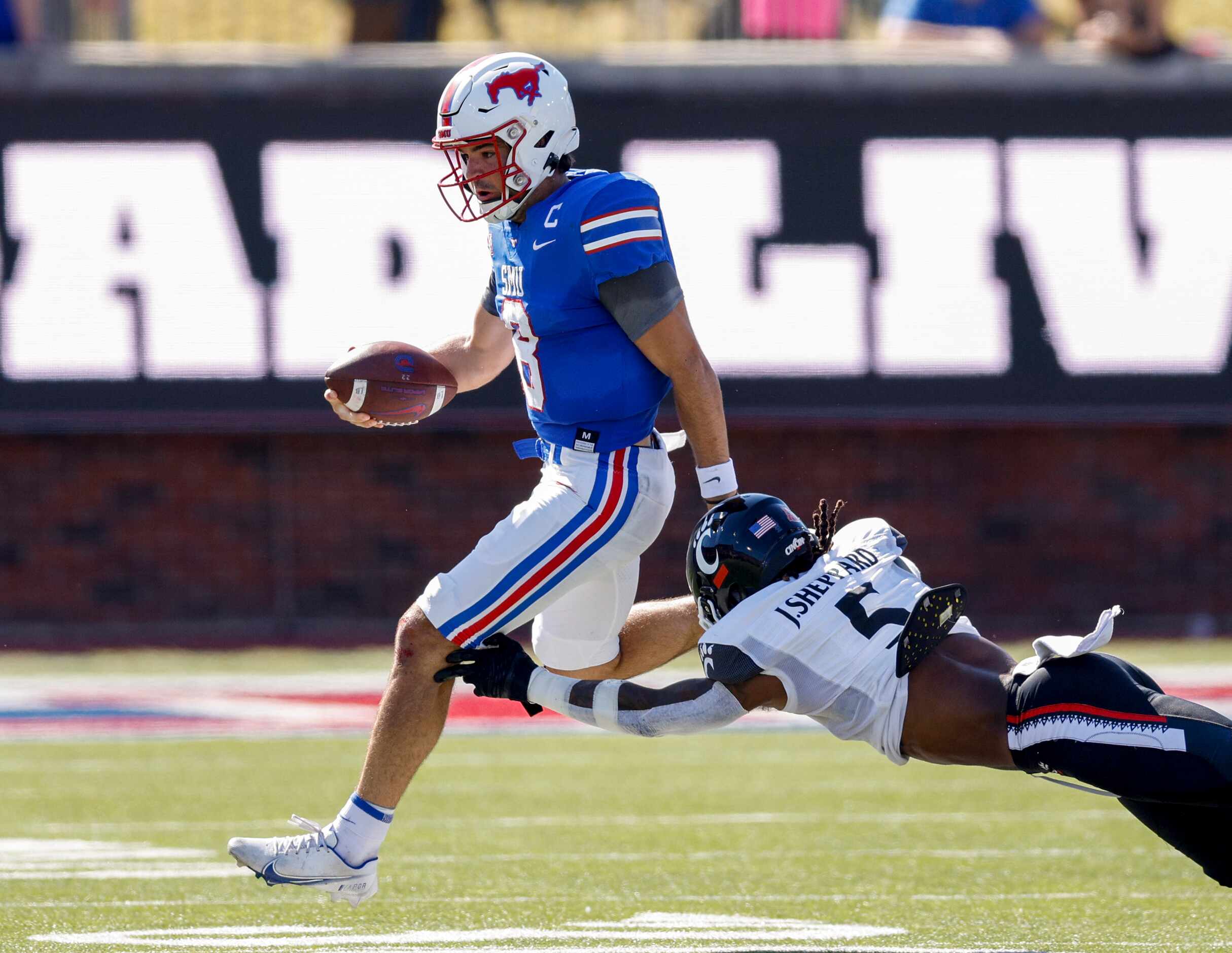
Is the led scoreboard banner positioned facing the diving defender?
yes

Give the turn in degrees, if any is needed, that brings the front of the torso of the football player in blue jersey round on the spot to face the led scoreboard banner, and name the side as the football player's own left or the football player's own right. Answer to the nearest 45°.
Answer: approximately 135° to the football player's own right

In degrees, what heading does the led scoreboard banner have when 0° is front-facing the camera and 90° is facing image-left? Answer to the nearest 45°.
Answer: approximately 0°

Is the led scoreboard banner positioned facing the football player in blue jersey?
yes

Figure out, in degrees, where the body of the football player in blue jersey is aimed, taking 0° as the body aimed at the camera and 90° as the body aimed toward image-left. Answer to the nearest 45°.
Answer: approximately 45°
